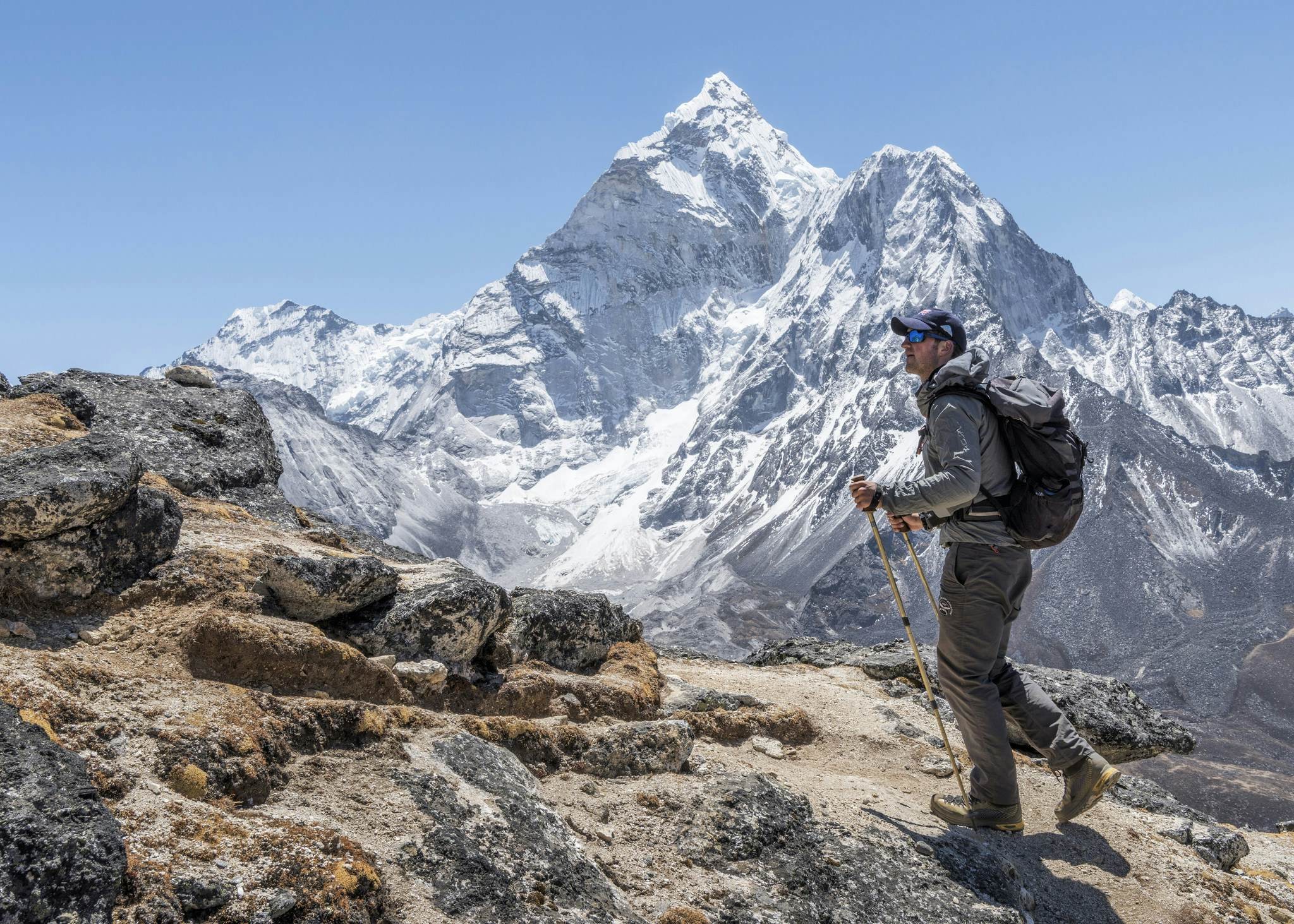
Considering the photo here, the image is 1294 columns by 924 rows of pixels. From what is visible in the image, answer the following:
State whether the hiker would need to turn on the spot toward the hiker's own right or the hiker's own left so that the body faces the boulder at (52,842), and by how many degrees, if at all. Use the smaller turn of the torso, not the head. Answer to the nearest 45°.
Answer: approximately 45° to the hiker's own left

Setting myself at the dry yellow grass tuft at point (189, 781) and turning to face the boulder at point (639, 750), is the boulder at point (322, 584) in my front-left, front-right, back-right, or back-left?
front-left

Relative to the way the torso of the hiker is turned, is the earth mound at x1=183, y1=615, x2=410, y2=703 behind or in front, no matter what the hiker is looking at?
in front

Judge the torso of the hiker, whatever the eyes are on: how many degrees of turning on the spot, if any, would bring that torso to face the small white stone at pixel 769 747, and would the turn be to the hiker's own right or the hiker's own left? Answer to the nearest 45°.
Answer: approximately 45° to the hiker's own right

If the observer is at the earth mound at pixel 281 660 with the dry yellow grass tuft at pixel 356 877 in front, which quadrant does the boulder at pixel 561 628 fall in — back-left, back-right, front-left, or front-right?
back-left

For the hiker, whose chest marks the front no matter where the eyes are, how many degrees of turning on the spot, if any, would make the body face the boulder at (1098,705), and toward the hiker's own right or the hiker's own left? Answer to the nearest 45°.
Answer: approximately 90° to the hiker's own right

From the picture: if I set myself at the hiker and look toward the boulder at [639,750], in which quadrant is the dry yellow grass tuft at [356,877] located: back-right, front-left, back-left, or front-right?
front-left

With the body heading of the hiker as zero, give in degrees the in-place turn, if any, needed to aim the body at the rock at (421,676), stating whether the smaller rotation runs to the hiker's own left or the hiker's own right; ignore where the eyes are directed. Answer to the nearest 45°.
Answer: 0° — they already face it

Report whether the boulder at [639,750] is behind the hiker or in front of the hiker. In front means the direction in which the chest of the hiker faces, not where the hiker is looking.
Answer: in front

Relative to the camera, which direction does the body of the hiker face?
to the viewer's left

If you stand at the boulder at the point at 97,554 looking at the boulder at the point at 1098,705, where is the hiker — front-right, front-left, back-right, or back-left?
front-right
